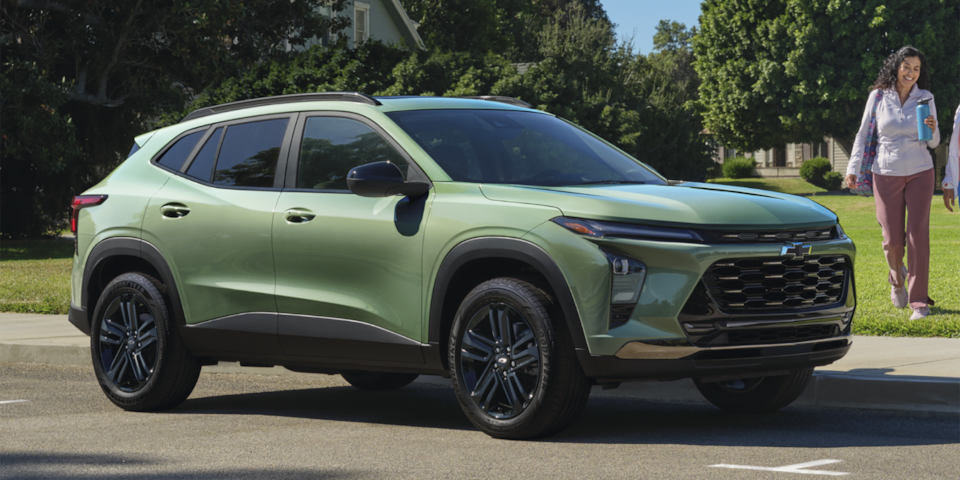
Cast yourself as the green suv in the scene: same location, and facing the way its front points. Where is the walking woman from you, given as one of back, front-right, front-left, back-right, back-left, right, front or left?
left

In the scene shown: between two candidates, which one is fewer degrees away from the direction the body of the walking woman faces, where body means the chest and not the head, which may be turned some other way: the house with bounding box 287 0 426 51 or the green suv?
the green suv

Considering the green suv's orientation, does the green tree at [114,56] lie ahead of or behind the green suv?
behind

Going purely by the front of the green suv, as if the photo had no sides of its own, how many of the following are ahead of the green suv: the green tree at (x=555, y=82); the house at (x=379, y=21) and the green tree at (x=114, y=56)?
0

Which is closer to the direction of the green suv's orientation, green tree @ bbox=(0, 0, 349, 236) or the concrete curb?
the concrete curb

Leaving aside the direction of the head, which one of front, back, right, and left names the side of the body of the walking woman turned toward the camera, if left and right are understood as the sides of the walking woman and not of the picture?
front

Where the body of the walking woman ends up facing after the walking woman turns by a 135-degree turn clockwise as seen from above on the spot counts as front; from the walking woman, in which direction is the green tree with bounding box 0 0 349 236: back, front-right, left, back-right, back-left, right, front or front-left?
front

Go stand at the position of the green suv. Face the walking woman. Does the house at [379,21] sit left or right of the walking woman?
left

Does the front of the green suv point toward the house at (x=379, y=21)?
no

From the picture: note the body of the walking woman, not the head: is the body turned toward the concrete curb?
yes

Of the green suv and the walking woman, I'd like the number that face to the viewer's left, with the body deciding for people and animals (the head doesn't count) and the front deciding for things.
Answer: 0

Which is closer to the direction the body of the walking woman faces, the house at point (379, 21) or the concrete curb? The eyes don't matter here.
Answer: the concrete curb

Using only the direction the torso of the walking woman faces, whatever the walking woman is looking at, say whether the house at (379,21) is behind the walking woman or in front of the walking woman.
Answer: behind
